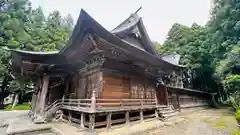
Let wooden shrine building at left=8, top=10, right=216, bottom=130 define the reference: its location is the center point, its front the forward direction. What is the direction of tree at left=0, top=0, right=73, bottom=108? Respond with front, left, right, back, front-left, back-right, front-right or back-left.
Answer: right
